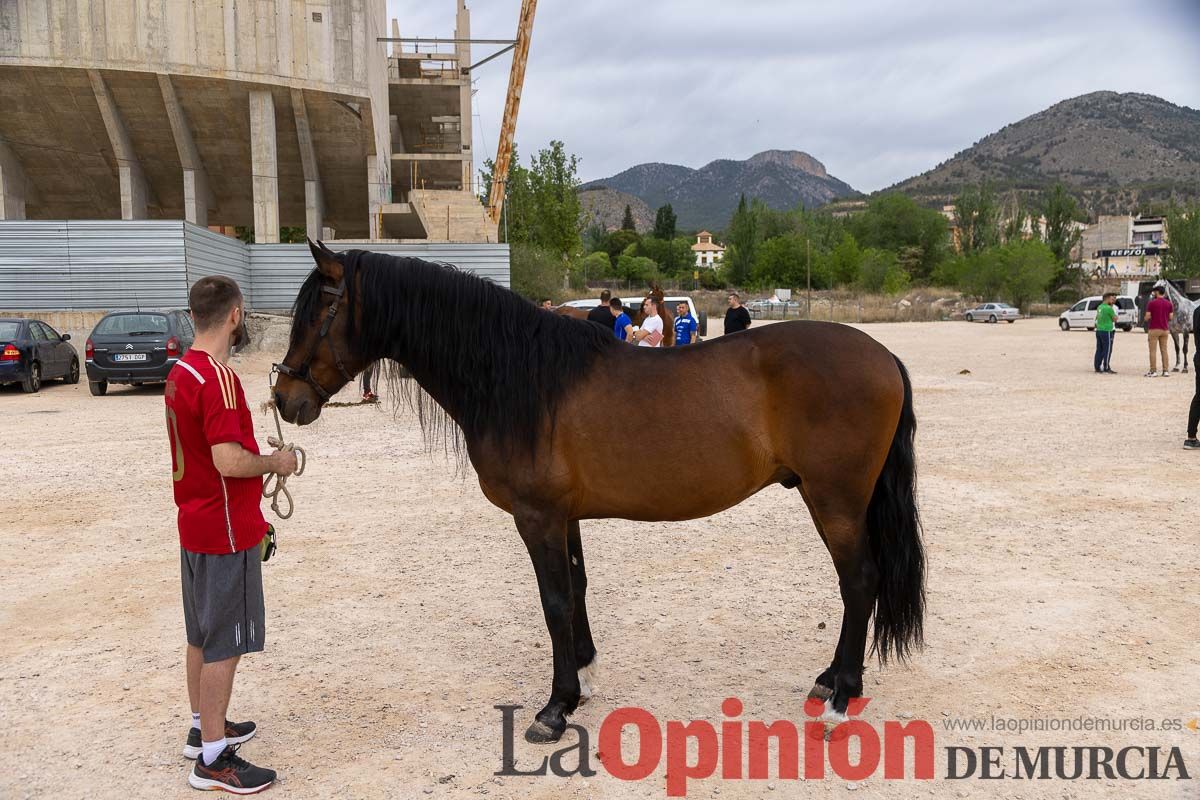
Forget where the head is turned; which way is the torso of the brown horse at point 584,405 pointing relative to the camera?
to the viewer's left

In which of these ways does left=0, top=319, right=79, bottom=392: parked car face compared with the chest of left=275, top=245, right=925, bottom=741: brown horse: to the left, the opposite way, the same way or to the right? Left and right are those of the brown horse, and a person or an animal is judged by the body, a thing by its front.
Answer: to the right

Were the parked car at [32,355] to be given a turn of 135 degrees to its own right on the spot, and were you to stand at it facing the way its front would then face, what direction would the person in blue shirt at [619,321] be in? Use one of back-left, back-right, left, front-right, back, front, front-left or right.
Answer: front-left

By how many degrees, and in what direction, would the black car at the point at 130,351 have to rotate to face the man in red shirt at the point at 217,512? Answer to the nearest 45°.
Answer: approximately 180°

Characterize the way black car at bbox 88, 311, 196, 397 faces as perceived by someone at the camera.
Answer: facing away from the viewer

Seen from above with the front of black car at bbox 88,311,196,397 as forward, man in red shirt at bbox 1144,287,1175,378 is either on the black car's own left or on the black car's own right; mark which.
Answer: on the black car's own right

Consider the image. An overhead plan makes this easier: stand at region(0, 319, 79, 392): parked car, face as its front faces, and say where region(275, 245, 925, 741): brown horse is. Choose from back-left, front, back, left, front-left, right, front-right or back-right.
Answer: back-right

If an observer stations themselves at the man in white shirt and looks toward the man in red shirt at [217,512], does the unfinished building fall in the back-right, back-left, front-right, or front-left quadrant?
back-right

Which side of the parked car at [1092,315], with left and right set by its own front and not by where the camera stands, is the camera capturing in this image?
left
